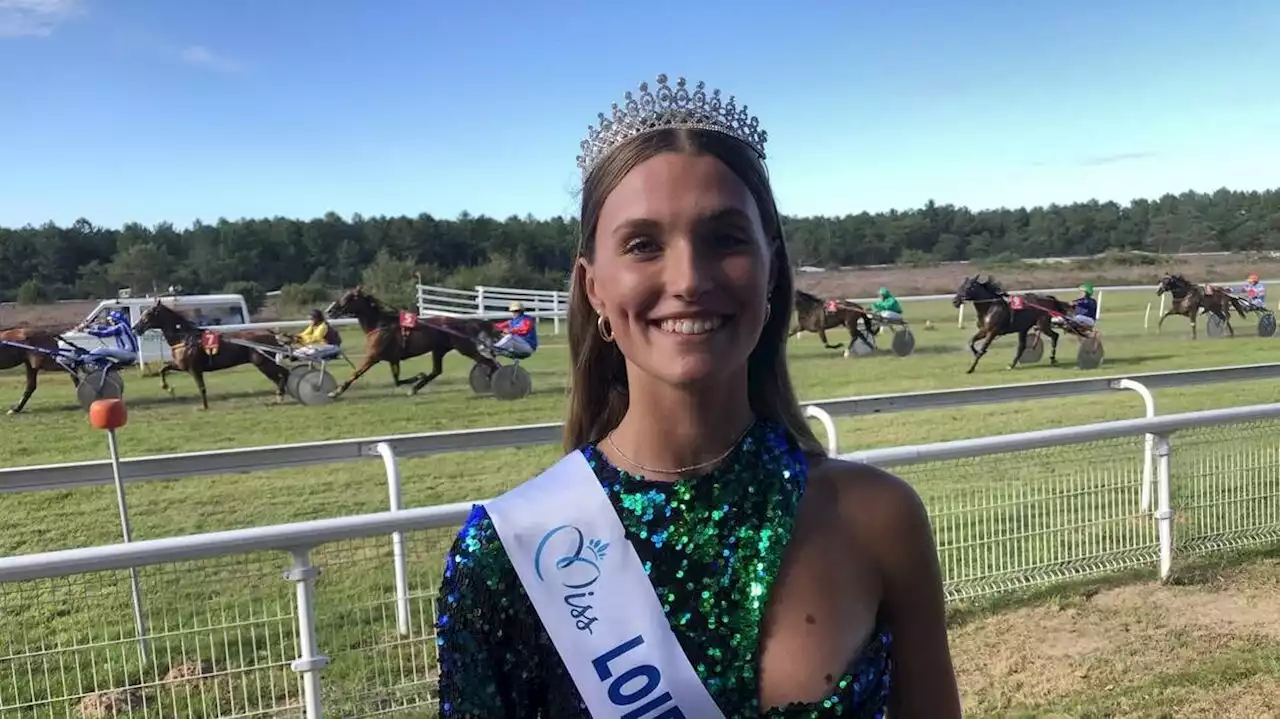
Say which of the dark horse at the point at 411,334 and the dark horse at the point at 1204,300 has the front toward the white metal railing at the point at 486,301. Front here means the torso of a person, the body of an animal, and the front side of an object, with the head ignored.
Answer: the dark horse at the point at 1204,300

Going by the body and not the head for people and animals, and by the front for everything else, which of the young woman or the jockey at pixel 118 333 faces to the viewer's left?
the jockey

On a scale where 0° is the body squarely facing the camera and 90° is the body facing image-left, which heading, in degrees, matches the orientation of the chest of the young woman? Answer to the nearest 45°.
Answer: approximately 0°

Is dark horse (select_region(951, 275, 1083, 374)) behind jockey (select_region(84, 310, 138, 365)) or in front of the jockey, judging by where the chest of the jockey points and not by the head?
behind

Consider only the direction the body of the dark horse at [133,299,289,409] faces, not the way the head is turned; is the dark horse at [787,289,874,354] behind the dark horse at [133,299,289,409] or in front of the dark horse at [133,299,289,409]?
behind

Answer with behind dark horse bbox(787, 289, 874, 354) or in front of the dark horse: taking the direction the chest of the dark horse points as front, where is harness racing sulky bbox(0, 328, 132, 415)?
in front

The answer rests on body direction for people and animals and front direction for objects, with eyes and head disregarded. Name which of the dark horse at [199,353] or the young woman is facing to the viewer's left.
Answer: the dark horse

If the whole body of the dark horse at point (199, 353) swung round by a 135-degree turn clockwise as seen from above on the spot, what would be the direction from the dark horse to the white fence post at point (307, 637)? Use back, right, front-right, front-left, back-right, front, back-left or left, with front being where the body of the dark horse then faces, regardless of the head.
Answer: back-right

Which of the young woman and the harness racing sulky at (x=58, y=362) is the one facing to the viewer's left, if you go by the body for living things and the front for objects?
the harness racing sulky

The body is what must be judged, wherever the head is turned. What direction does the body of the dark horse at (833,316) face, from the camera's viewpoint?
to the viewer's left

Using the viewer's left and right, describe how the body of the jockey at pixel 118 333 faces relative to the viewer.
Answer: facing to the left of the viewer

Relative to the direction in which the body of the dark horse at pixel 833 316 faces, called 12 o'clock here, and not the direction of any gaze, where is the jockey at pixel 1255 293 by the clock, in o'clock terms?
The jockey is roughly at 5 o'clock from the dark horse.
